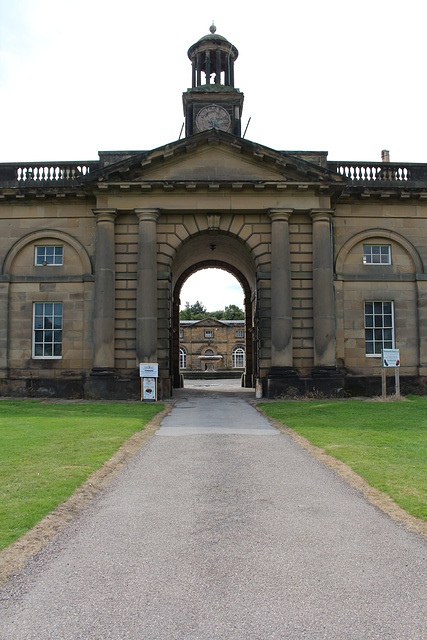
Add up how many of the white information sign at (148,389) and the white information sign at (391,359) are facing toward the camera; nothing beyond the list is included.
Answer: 2

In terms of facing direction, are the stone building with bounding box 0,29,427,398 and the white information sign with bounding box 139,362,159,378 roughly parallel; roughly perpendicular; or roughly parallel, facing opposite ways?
roughly parallel

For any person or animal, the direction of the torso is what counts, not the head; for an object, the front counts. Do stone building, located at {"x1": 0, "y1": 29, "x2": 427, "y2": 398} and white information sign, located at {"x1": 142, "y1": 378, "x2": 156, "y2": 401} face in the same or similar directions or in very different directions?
same or similar directions

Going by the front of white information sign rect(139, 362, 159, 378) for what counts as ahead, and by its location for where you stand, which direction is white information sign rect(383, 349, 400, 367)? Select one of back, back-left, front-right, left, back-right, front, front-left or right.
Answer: left

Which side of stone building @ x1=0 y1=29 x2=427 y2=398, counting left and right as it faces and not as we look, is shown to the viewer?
front

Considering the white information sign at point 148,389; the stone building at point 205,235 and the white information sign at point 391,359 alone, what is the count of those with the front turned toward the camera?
3

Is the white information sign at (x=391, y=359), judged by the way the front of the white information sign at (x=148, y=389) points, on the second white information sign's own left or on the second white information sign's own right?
on the second white information sign's own left

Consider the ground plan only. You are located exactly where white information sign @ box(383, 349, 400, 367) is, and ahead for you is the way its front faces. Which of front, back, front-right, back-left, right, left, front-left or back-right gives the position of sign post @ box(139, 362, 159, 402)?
right

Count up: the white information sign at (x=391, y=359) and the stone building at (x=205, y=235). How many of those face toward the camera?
2

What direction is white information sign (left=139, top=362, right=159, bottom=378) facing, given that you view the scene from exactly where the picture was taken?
facing the viewer

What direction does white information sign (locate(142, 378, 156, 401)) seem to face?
toward the camera
